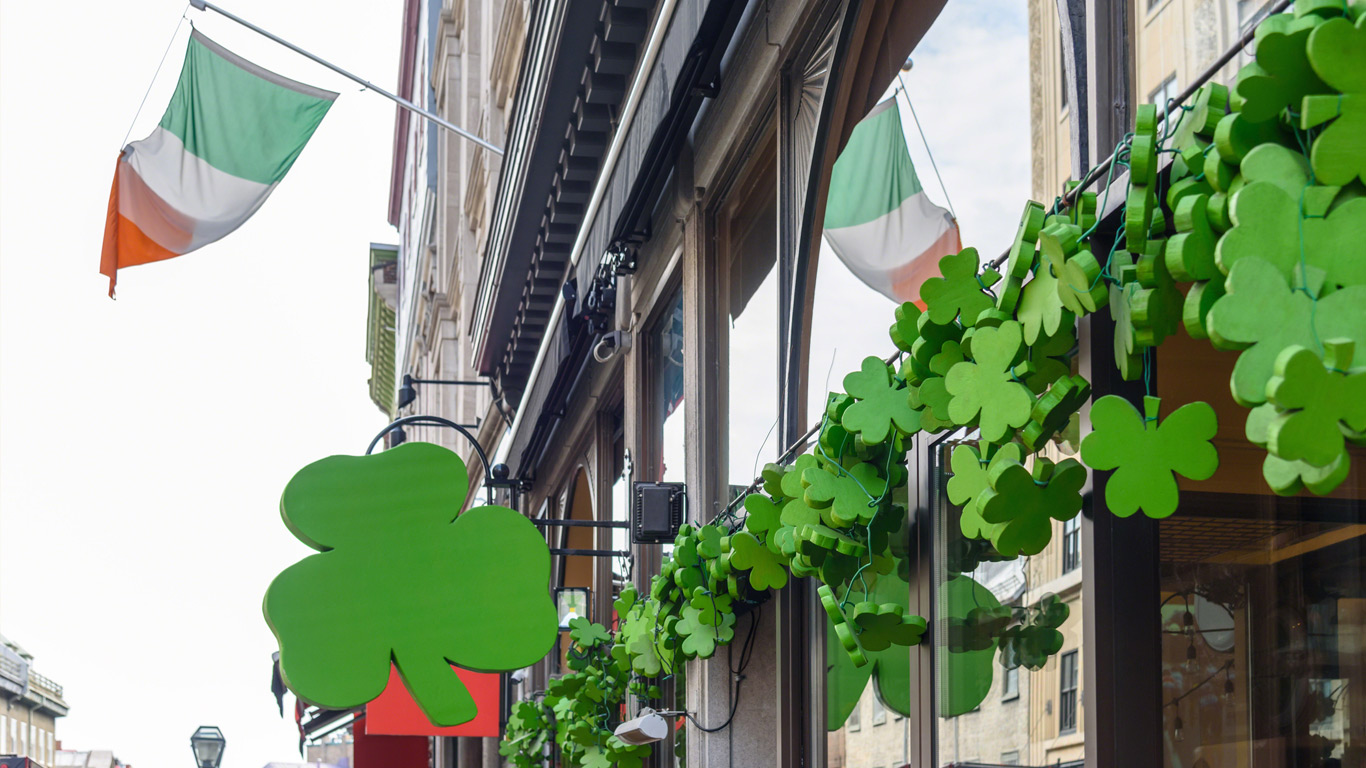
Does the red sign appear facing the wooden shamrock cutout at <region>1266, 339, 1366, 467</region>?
yes

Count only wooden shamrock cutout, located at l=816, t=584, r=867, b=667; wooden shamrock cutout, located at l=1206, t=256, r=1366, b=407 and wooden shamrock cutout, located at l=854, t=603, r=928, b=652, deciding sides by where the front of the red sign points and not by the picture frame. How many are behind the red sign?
0

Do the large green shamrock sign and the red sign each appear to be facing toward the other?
no

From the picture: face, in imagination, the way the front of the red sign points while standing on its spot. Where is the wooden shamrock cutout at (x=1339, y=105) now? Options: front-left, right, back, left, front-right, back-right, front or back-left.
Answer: front

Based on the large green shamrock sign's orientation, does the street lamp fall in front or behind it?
behind

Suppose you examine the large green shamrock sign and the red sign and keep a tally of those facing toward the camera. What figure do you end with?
2

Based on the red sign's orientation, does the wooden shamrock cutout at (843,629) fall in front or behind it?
in front

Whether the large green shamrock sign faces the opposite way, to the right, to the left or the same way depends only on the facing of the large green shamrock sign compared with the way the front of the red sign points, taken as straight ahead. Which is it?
the same way

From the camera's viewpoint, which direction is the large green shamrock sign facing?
toward the camera

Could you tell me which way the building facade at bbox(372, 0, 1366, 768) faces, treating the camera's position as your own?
facing the viewer and to the left of the viewer

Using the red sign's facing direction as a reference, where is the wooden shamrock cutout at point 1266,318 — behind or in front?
in front
